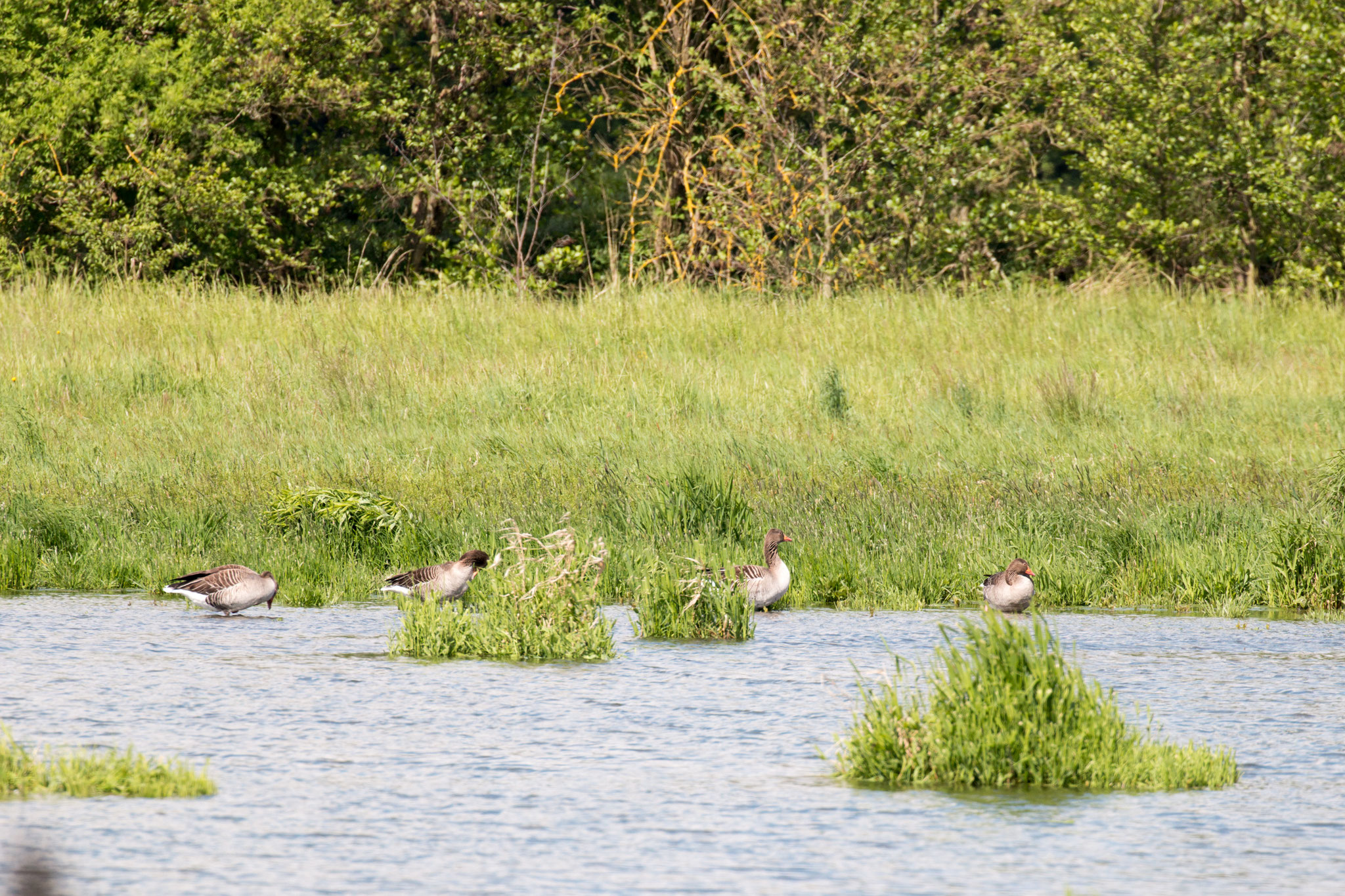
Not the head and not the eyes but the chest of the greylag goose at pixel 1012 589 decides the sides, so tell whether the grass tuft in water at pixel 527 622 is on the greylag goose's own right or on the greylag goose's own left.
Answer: on the greylag goose's own right

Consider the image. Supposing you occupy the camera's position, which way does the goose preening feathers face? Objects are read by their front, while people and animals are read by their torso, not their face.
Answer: facing to the right of the viewer

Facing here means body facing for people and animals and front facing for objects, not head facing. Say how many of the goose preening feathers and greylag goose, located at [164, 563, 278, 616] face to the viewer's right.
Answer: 2

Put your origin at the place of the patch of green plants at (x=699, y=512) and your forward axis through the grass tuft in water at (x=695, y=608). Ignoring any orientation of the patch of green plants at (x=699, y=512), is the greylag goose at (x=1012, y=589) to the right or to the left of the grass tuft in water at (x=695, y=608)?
left

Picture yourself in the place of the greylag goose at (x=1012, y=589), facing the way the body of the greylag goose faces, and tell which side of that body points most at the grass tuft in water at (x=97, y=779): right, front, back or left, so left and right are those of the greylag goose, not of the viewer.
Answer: right

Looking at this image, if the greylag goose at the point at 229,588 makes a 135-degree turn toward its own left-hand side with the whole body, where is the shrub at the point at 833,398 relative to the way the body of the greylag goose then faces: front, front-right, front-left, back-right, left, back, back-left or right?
right

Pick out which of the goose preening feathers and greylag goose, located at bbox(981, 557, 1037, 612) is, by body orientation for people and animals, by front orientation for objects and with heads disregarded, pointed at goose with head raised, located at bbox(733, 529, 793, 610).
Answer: the goose preening feathers

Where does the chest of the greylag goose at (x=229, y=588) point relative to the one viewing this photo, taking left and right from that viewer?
facing to the right of the viewer

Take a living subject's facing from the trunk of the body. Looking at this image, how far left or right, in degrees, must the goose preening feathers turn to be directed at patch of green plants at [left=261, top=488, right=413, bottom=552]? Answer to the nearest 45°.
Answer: approximately 90° to its left

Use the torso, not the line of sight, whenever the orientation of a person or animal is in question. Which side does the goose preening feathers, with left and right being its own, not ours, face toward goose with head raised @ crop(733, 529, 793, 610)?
front

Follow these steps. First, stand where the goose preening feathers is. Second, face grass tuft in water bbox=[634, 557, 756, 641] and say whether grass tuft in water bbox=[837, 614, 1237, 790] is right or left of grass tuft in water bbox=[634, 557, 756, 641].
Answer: right

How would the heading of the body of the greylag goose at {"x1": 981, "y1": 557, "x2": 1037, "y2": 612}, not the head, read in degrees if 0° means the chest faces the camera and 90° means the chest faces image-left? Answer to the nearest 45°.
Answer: approximately 315°
